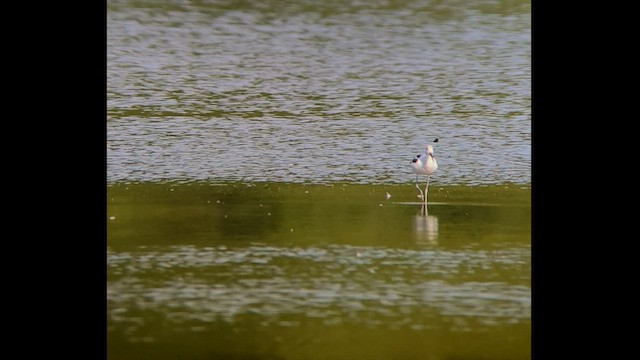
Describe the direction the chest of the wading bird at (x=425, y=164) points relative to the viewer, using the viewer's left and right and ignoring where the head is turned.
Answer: facing the viewer and to the right of the viewer
